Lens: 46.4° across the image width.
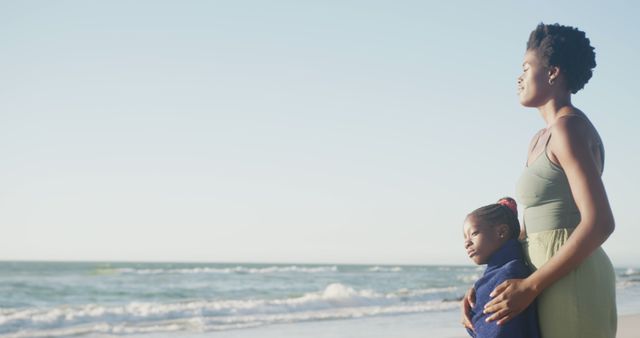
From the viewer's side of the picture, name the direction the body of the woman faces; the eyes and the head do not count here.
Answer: to the viewer's left
